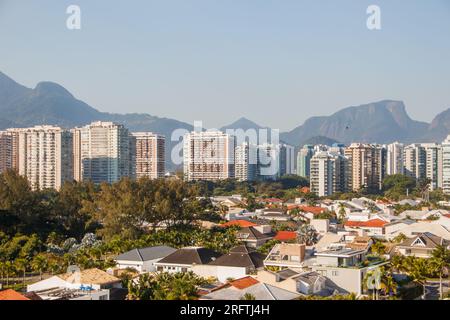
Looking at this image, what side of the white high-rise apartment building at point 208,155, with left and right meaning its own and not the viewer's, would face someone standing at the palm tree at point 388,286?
front

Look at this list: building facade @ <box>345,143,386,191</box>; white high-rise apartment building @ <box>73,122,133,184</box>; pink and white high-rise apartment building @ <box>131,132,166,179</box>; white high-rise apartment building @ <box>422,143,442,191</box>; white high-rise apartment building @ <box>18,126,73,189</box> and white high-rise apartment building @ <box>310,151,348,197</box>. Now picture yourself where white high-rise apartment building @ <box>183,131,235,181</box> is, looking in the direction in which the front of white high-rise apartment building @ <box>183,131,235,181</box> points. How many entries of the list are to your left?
3

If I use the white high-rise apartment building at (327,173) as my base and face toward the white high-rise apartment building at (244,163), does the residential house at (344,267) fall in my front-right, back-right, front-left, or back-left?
back-left

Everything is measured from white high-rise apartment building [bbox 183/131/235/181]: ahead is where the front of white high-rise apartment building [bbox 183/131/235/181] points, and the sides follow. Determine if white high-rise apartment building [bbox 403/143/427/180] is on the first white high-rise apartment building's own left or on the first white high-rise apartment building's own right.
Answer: on the first white high-rise apartment building's own left

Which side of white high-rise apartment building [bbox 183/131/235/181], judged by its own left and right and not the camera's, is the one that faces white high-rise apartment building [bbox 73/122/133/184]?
right

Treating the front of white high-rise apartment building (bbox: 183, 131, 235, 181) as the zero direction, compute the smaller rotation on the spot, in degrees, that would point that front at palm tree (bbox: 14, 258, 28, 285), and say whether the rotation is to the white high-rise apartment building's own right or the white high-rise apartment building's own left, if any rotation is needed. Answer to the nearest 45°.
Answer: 0° — it already faces it

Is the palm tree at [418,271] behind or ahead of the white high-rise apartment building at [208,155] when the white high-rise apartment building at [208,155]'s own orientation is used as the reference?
ahead

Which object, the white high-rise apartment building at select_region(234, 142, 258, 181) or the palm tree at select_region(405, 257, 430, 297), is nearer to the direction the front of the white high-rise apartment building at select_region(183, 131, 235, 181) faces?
the palm tree

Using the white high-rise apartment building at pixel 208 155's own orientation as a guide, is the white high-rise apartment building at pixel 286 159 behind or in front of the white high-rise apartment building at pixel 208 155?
behind

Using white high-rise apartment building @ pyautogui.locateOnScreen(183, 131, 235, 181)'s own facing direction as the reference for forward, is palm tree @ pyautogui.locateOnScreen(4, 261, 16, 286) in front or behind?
in front

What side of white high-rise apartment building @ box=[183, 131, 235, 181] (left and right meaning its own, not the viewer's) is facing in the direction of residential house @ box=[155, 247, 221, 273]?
front

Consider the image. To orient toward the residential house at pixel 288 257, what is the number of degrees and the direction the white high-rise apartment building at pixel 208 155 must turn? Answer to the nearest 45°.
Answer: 0° — it already faces it

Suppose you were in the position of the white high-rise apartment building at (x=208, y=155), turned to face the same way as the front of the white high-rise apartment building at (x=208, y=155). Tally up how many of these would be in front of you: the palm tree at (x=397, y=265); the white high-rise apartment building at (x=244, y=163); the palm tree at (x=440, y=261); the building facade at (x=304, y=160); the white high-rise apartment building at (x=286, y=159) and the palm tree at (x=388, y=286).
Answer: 3

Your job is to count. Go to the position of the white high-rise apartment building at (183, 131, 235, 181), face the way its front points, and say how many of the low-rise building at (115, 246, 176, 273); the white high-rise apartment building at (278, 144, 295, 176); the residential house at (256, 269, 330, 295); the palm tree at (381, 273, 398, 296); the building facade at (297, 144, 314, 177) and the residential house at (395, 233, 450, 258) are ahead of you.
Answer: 4

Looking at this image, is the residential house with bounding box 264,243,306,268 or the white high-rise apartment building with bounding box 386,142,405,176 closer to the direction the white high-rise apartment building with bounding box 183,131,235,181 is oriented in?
the residential house

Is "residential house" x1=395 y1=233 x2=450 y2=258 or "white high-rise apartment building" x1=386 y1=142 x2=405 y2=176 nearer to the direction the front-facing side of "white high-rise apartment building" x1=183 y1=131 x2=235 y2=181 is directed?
the residential house

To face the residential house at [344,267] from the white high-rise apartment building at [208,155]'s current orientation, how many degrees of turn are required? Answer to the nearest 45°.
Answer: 0° — it already faces it

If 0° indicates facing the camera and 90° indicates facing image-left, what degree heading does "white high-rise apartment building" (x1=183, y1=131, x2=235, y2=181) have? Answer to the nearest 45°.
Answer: approximately 0°

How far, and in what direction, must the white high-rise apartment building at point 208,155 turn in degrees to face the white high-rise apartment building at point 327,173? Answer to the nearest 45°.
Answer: approximately 90° to its left

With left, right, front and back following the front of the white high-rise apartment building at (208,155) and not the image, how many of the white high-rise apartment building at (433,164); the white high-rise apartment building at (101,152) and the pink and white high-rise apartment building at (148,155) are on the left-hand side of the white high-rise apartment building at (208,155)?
1
